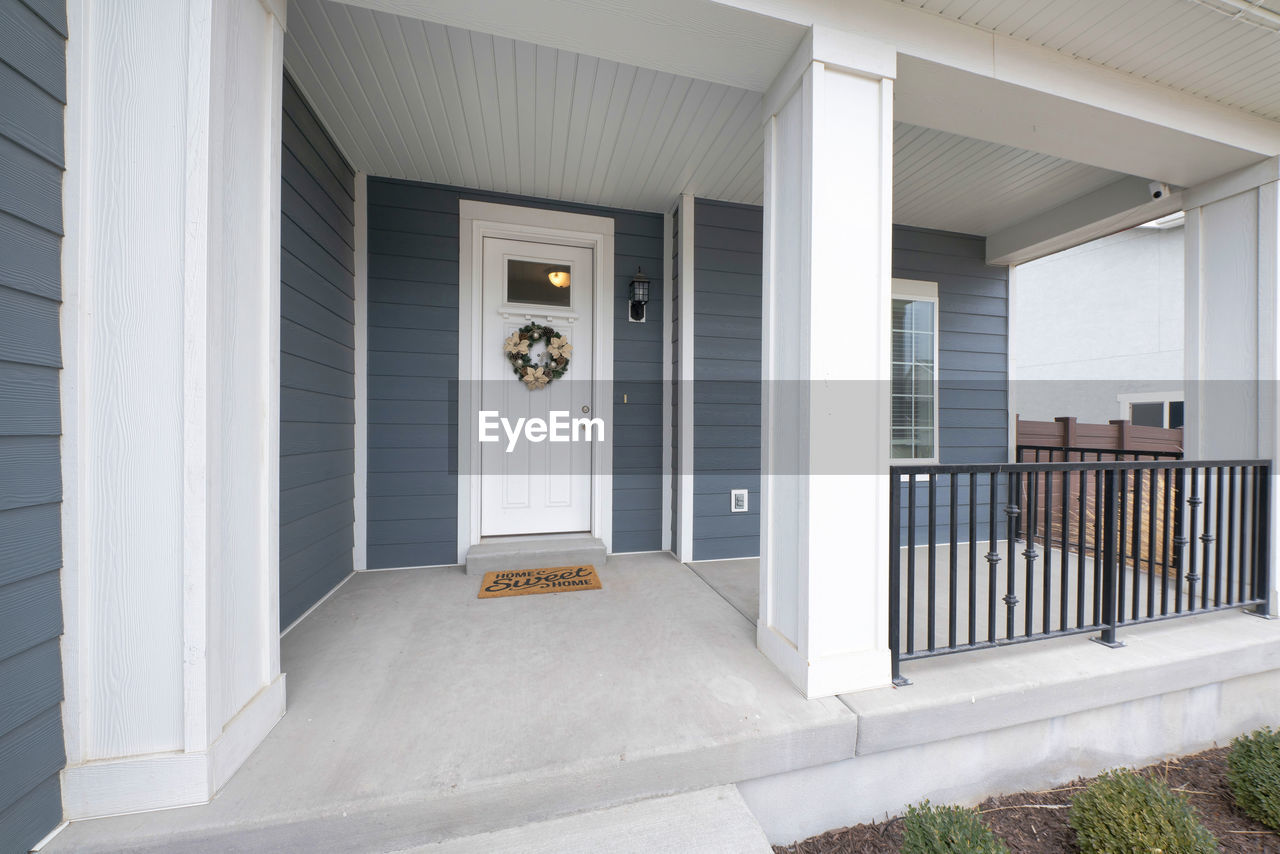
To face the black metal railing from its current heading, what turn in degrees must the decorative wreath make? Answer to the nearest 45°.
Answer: approximately 45° to its left

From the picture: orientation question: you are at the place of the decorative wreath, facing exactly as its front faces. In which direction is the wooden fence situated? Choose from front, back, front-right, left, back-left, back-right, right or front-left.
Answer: left

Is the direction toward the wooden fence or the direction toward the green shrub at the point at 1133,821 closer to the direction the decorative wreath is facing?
the green shrub

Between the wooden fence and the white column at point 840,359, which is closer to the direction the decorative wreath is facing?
the white column

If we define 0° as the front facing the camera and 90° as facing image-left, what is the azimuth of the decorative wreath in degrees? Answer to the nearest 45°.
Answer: approximately 0°

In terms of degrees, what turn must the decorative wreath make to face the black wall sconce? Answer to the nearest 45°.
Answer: approximately 90° to its left

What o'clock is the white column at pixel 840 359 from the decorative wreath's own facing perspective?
The white column is roughly at 11 o'clock from the decorative wreath.
